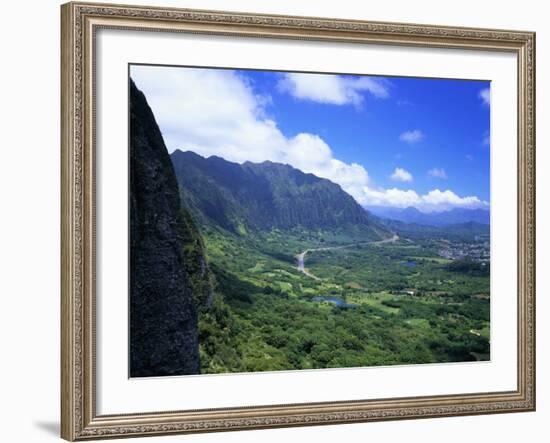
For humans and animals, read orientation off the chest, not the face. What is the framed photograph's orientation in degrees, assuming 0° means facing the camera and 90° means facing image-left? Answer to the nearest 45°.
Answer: approximately 315°
